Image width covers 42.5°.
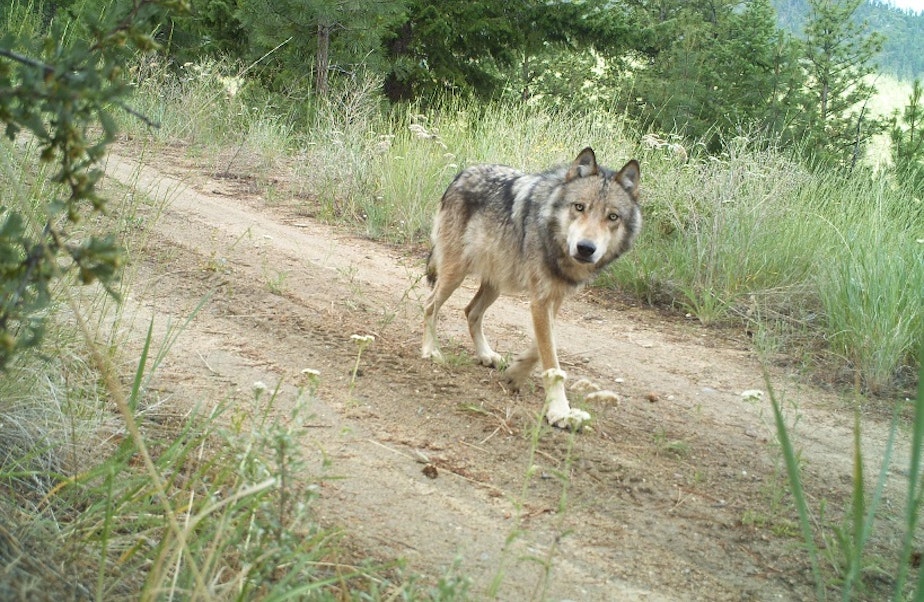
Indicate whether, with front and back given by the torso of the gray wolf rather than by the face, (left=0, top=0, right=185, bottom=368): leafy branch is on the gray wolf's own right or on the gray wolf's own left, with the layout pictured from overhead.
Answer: on the gray wolf's own right

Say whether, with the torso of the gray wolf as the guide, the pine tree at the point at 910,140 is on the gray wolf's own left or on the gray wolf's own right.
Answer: on the gray wolf's own left

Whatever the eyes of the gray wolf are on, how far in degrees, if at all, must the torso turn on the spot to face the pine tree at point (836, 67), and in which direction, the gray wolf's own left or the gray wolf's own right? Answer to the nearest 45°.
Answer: approximately 135° to the gray wolf's own left

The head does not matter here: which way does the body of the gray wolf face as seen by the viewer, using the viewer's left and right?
facing the viewer and to the right of the viewer
